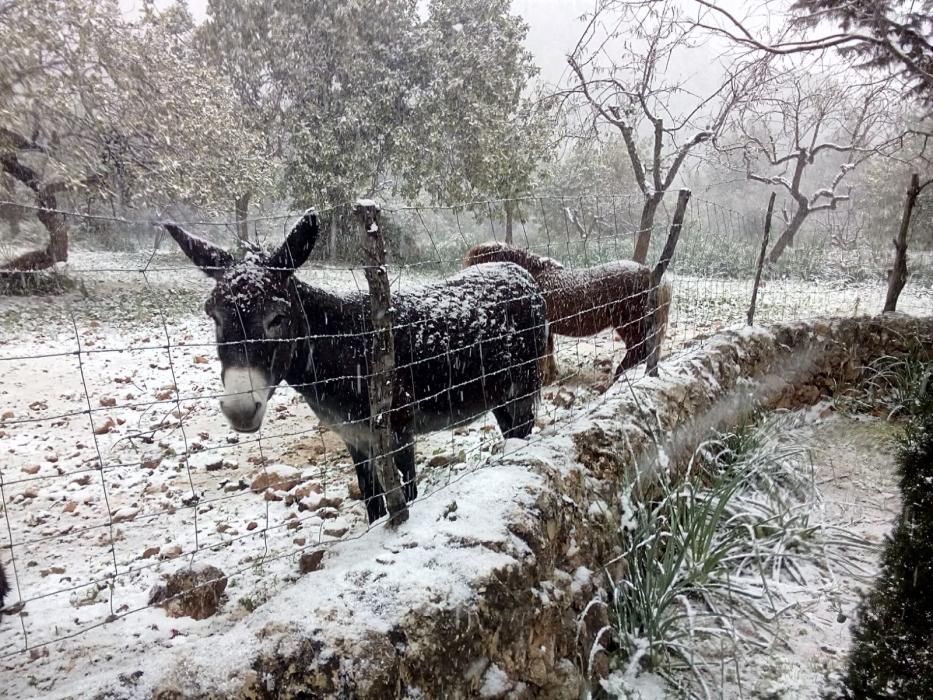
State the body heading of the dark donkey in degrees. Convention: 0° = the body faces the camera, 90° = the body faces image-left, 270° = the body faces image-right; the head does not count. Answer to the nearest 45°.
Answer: approximately 45°

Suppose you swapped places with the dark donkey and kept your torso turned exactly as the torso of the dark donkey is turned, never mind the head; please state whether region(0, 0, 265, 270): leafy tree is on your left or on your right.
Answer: on your right

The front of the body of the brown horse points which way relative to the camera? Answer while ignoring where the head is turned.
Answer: to the viewer's left

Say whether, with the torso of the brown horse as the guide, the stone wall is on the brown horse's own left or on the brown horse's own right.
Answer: on the brown horse's own left

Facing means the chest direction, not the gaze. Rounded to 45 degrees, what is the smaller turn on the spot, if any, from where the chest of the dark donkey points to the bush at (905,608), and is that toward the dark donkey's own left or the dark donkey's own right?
approximately 90° to the dark donkey's own left

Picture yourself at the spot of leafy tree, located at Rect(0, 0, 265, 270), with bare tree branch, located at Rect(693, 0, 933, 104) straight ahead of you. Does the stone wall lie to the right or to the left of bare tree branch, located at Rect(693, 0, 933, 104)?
right

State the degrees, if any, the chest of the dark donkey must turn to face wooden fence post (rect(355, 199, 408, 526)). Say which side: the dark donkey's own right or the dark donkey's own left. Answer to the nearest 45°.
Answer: approximately 45° to the dark donkey's own left

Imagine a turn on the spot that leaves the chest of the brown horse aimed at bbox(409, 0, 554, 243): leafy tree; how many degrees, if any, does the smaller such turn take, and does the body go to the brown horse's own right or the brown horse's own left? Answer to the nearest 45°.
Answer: approximately 90° to the brown horse's own right

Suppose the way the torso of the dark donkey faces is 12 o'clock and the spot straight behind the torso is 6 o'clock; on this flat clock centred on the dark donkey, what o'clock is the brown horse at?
The brown horse is roughly at 6 o'clock from the dark donkey.
